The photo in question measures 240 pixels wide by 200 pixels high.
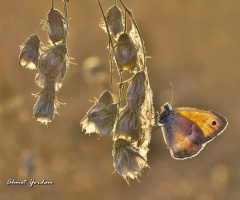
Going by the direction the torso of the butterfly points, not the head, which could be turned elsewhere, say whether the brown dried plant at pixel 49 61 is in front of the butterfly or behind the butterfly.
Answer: in front

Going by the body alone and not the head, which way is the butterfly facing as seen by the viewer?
to the viewer's left
